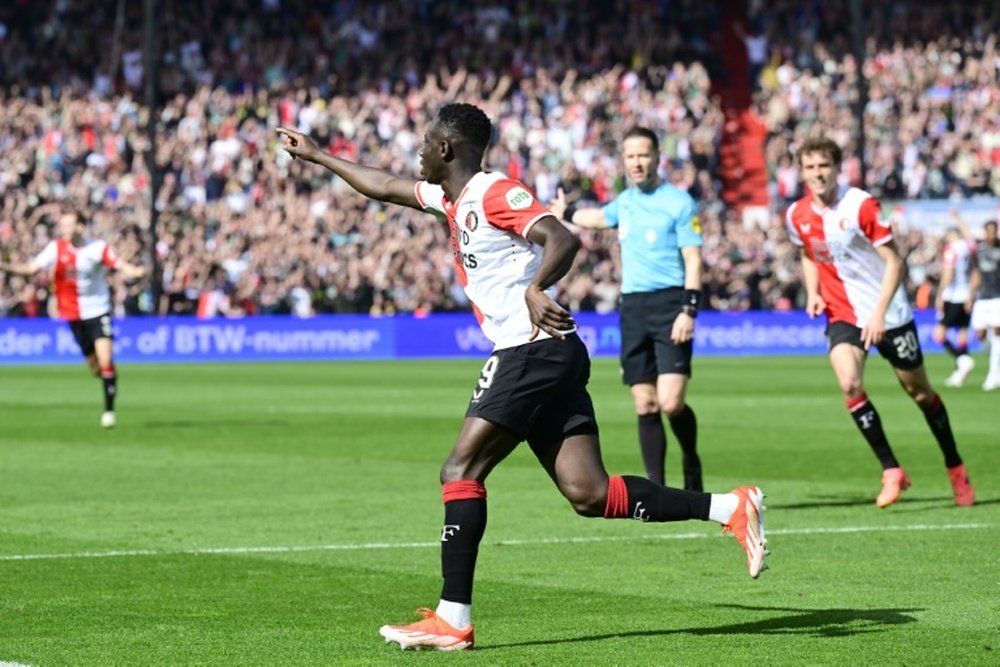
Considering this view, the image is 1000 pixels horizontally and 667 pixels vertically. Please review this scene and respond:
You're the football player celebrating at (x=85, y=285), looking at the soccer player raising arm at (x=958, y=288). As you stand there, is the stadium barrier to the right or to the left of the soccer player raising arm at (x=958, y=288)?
left

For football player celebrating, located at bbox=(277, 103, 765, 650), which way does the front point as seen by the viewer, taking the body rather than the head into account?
to the viewer's left

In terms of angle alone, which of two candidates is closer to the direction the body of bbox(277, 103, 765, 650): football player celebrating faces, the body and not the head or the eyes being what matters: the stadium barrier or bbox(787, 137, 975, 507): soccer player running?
the stadium barrier

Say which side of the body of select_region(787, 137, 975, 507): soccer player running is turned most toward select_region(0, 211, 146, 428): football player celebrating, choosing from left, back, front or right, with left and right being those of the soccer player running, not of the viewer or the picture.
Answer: right

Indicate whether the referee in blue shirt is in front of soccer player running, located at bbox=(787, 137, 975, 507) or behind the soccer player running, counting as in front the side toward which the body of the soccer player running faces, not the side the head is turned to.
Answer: in front

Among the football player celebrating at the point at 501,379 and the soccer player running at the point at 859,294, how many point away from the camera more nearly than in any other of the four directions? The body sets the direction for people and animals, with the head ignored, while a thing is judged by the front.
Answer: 0

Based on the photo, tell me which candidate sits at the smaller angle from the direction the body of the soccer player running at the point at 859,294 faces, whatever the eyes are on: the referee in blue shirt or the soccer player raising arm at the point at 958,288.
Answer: the referee in blue shirt

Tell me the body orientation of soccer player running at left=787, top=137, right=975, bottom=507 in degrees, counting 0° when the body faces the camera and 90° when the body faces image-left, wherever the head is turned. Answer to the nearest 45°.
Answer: approximately 45°

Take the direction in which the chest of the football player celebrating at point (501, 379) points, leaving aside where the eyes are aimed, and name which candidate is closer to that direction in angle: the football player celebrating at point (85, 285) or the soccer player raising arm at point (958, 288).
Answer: the football player celebrating

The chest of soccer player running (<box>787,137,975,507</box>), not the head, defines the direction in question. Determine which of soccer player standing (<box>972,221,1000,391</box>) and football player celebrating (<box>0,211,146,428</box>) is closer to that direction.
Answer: the football player celebrating

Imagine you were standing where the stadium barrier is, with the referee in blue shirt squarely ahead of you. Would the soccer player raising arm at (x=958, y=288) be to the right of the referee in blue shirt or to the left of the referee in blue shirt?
left
